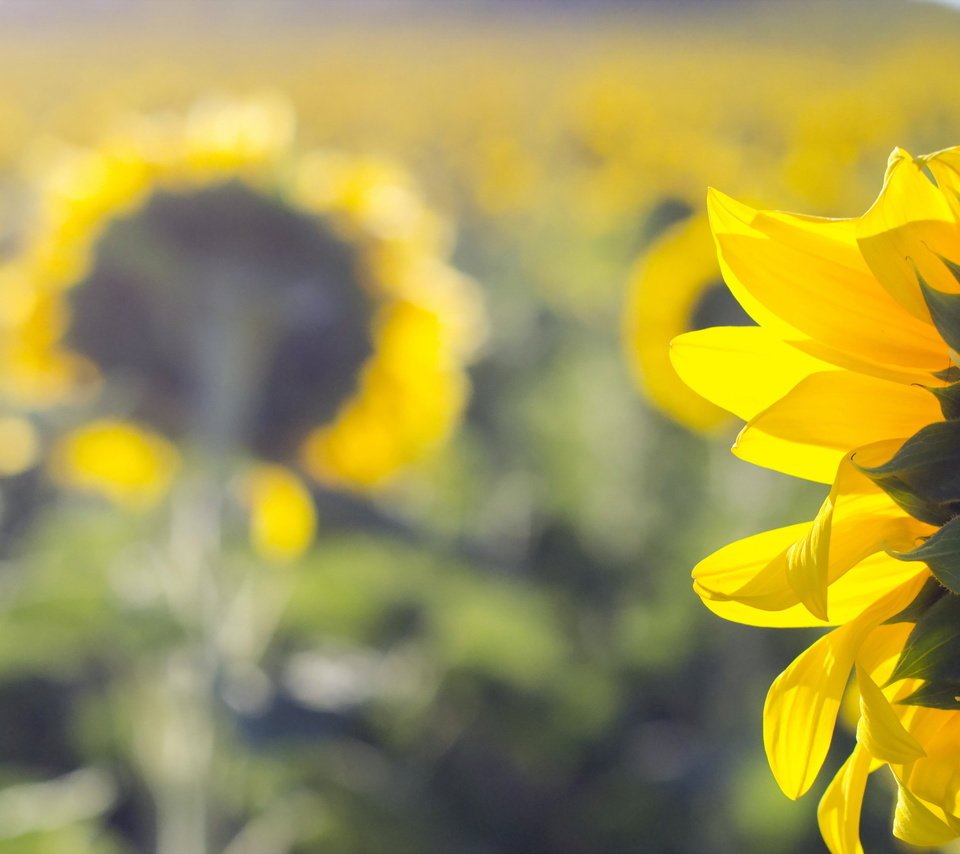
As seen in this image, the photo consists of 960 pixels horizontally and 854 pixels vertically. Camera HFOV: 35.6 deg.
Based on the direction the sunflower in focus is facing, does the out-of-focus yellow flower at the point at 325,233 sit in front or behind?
in front

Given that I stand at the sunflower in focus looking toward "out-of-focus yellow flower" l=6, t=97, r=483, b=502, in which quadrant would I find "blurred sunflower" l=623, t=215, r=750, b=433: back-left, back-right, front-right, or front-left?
front-right
